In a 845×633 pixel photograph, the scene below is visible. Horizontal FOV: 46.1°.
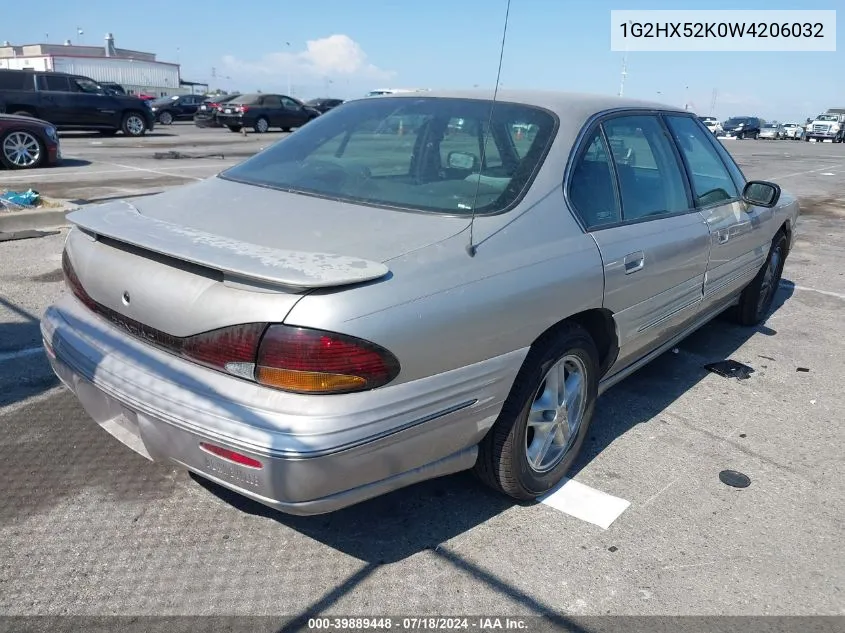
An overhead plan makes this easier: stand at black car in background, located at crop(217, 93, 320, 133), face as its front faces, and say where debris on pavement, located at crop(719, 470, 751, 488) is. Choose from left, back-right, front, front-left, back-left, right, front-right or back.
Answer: back-right

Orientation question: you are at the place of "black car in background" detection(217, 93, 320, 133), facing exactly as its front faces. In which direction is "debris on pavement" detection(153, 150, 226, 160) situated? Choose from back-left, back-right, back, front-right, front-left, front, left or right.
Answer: back-right

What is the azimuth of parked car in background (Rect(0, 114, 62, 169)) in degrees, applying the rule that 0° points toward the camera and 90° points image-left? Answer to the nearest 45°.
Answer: approximately 270°

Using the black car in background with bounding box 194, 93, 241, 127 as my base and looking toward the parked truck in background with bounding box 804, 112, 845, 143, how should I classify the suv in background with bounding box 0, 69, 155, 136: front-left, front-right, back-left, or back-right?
back-right

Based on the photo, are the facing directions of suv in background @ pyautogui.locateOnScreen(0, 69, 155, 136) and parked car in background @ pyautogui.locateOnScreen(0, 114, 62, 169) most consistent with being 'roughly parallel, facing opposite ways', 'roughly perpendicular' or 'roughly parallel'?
roughly parallel

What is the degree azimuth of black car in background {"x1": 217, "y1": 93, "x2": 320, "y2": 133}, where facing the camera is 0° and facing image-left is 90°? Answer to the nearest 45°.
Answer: approximately 225°

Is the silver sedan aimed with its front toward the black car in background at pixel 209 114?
no

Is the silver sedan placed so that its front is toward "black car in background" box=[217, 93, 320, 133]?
no

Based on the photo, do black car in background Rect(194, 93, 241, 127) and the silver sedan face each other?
no

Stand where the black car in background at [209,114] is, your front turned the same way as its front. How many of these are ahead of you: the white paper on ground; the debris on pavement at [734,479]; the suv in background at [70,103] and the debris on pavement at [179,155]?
0
